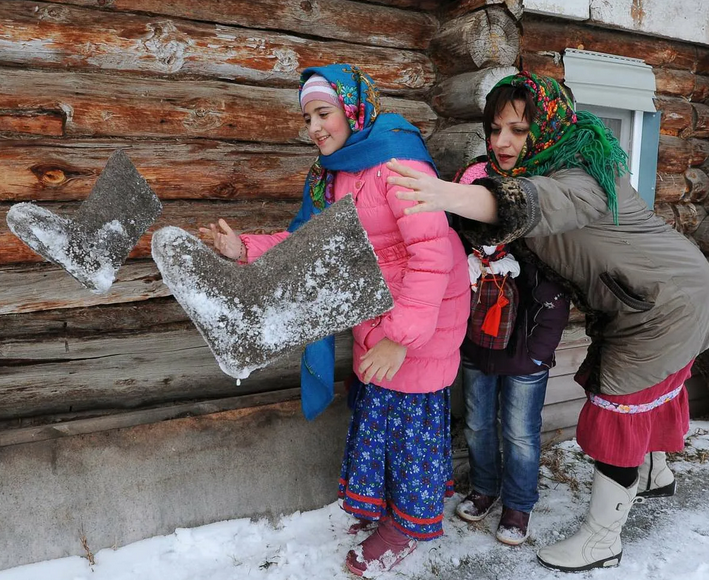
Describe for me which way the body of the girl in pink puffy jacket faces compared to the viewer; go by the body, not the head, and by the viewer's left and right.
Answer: facing the viewer and to the left of the viewer

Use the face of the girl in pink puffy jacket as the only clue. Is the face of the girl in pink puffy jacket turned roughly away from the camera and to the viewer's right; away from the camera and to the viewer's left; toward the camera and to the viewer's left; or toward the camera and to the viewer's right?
toward the camera and to the viewer's left

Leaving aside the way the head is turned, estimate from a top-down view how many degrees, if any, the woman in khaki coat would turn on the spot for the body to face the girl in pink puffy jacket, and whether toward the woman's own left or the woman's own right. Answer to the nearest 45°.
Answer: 0° — they already face them

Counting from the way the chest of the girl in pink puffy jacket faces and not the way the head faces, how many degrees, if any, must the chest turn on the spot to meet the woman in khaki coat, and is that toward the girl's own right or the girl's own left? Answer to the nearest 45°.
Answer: approximately 135° to the girl's own left

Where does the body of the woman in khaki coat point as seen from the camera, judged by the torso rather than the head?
to the viewer's left

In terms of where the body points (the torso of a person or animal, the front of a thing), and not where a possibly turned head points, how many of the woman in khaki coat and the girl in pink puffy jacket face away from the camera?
0

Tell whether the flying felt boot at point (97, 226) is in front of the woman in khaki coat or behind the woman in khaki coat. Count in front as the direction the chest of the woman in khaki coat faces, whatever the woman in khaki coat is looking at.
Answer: in front

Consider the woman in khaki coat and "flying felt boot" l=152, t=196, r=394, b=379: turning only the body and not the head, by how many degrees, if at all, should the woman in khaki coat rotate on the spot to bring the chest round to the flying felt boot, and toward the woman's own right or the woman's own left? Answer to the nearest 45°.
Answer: approximately 45° to the woman's own left
